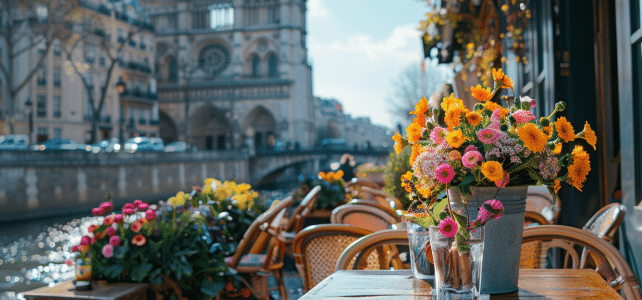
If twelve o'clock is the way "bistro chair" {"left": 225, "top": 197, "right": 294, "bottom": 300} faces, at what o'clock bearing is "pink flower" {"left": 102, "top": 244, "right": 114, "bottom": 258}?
The pink flower is roughly at 11 o'clock from the bistro chair.

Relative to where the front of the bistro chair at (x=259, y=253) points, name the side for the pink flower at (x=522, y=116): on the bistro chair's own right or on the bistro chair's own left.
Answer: on the bistro chair's own left

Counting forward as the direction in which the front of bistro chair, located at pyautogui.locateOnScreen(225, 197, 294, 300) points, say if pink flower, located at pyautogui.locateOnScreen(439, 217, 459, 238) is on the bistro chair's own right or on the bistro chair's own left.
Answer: on the bistro chair's own left

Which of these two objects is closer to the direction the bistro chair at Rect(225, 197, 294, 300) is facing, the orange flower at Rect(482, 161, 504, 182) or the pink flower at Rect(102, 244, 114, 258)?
the pink flower

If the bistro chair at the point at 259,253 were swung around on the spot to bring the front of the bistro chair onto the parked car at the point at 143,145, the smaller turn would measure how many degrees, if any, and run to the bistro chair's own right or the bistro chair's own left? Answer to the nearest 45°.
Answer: approximately 90° to the bistro chair's own right

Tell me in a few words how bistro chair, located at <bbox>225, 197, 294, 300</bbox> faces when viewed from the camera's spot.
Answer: facing to the left of the viewer

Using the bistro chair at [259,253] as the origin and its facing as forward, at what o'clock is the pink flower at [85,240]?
The pink flower is roughly at 11 o'clock from the bistro chair.

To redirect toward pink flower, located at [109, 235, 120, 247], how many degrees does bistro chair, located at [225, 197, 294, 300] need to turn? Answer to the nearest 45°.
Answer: approximately 45° to its left

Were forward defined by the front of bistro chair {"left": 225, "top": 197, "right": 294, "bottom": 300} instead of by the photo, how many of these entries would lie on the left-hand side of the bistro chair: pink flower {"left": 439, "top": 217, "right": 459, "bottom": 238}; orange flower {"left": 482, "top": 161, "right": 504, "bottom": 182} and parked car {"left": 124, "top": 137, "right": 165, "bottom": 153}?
2

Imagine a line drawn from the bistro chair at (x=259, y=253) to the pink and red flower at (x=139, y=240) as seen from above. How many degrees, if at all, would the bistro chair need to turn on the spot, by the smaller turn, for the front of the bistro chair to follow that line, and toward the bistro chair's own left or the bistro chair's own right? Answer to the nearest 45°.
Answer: approximately 45° to the bistro chair's own left

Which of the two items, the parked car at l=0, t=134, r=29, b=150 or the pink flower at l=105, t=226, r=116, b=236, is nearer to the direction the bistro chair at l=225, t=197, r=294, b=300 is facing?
the pink flower

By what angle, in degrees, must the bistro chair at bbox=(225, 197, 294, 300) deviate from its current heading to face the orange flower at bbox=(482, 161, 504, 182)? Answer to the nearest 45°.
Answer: approximately 90° to its left

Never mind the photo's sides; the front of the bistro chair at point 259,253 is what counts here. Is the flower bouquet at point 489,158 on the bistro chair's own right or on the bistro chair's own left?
on the bistro chair's own left

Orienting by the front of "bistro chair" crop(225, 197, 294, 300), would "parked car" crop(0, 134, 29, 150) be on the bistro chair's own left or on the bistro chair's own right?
on the bistro chair's own right
